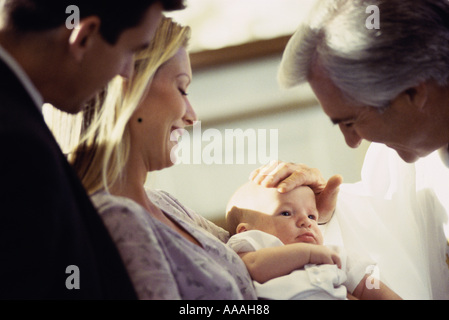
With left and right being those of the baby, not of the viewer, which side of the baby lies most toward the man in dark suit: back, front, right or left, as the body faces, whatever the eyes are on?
right

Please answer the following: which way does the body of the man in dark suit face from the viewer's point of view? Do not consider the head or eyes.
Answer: to the viewer's right

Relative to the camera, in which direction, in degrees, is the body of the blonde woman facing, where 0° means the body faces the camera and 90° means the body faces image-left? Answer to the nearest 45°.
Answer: approximately 270°

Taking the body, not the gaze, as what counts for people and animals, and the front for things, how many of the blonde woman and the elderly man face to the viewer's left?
1

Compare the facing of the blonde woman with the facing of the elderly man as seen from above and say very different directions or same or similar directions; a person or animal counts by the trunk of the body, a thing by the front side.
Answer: very different directions

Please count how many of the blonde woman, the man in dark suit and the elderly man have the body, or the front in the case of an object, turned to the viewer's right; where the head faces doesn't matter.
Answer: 2

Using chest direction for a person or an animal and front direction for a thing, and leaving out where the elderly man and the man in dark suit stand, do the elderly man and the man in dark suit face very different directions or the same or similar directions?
very different directions

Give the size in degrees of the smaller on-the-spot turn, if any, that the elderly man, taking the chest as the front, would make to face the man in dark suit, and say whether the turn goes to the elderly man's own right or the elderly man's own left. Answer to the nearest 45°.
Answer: approximately 45° to the elderly man's own left

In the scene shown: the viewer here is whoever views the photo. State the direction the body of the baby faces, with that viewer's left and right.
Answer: facing the viewer and to the right of the viewer

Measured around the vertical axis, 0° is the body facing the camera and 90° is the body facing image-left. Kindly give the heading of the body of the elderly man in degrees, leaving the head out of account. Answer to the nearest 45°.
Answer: approximately 90°

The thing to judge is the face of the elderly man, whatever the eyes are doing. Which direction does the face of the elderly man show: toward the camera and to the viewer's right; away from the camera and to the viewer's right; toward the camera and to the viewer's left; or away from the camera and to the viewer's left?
toward the camera and to the viewer's left
